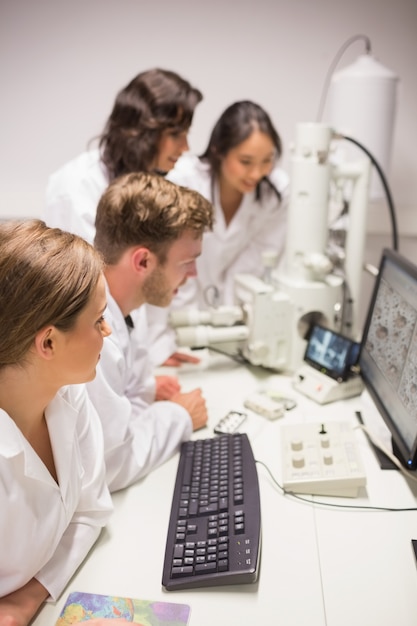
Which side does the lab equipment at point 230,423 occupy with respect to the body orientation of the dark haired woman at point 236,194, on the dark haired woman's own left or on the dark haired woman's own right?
on the dark haired woman's own right

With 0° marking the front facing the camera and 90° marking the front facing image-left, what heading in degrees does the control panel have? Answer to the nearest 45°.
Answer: approximately 90°

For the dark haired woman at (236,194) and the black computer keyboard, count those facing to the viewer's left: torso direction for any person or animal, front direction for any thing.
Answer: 1

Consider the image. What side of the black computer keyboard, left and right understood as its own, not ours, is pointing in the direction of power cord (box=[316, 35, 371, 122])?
right

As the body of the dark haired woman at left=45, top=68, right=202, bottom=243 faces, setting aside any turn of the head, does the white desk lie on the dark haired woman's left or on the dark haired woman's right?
on the dark haired woman's right

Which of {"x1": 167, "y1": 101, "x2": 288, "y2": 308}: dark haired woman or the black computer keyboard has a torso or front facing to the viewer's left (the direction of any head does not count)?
the black computer keyboard

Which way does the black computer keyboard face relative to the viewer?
to the viewer's left

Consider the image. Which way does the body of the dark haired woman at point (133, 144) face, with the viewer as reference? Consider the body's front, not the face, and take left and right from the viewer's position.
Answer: facing to the right of the viewer

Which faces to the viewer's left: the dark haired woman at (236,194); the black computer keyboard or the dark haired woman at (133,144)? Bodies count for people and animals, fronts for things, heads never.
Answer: the black computer keyboard

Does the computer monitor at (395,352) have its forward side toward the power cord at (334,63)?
no

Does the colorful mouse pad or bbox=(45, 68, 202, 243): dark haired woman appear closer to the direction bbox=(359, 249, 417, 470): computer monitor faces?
the colorful mouse pad

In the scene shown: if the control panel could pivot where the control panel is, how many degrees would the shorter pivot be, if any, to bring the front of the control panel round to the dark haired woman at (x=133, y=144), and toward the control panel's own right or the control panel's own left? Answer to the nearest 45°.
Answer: approximately 45° to the control panel's own right

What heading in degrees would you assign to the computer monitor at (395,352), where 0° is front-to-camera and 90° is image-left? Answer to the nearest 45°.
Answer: approximately 45°
